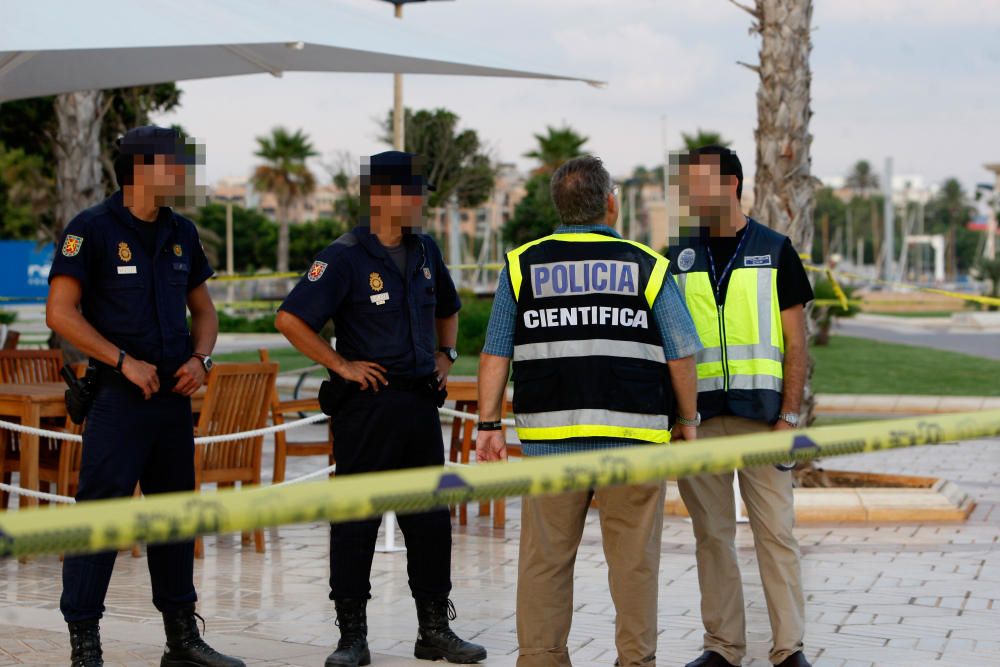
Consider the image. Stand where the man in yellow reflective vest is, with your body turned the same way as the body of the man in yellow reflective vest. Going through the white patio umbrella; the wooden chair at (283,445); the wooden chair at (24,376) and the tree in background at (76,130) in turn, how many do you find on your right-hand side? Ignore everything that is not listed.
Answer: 4

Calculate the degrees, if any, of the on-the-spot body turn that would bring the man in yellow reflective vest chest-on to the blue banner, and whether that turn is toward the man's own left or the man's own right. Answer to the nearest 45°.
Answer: approximately 90° to the man's own right

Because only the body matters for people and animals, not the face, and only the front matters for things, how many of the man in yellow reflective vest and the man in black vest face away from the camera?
1

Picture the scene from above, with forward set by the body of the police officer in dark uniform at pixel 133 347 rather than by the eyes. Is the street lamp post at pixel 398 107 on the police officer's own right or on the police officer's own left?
on the police officer's own left

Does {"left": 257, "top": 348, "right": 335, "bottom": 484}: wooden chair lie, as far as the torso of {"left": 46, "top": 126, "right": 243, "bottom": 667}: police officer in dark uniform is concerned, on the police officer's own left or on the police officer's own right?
on the police officer's own left

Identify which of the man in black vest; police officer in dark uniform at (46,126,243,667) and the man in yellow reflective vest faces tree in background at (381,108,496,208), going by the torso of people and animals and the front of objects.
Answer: the man in black vest

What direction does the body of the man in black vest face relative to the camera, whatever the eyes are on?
away from the camera

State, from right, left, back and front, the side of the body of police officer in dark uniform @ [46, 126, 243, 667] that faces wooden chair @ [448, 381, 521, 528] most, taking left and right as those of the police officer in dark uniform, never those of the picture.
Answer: left

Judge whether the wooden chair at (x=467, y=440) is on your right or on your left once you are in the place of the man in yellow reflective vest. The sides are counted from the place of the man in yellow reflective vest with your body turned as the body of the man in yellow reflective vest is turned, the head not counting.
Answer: on your right

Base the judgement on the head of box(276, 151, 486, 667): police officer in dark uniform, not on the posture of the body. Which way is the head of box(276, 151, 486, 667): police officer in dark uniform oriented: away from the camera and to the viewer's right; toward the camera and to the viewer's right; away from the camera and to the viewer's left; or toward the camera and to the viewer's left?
toward the camera and to the viewer's right

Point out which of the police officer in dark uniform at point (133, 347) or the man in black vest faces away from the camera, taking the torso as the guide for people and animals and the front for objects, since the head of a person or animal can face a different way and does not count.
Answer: the man in black vest
